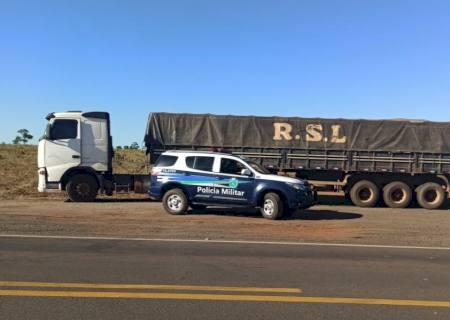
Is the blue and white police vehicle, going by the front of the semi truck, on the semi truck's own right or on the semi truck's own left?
on the semi truck's own left

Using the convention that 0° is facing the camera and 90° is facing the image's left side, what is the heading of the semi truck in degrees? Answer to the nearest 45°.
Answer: approximately 90°
